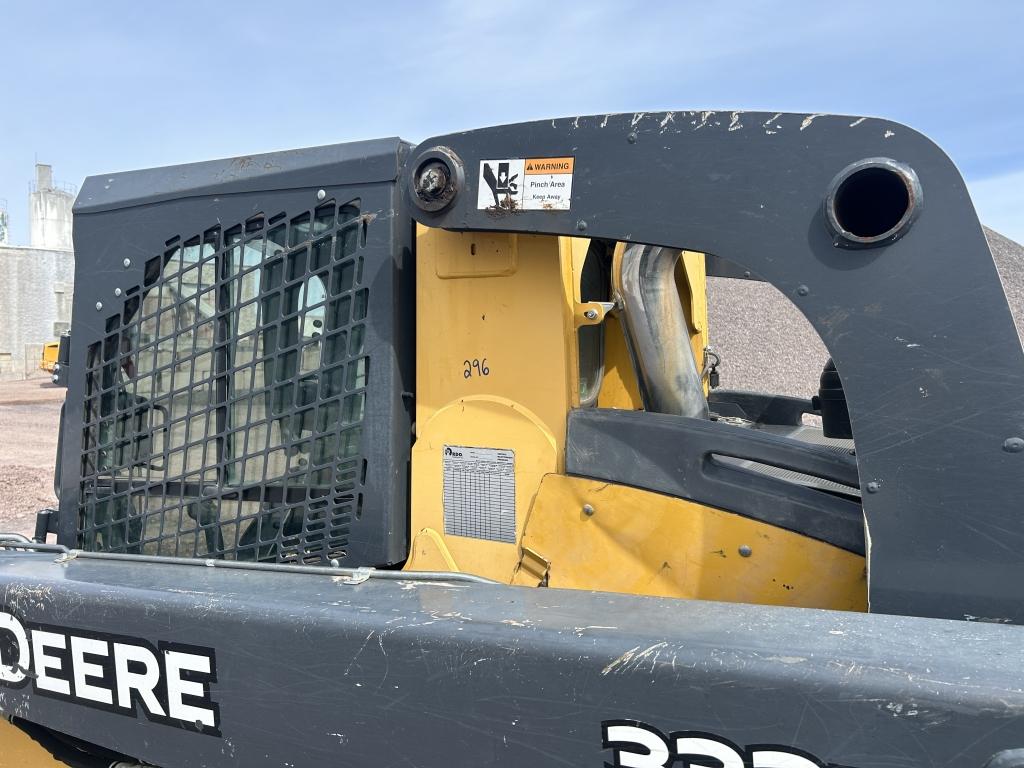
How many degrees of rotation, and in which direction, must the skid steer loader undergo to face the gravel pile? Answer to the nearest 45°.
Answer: approximately 90° to its right

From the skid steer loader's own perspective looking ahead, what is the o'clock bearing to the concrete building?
The concrete building is roughly at 2 o'clock from the skid steer loader.

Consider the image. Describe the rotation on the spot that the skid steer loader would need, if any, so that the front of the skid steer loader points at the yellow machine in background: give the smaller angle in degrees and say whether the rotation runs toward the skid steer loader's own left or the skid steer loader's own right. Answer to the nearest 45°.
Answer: approximately 45° to the skid steer loader's own right

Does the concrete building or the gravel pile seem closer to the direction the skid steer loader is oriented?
the concrete building

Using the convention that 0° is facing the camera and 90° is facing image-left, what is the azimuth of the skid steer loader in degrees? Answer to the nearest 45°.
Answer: approximately 90°

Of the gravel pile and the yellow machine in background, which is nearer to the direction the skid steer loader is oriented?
the yellow machine in background
